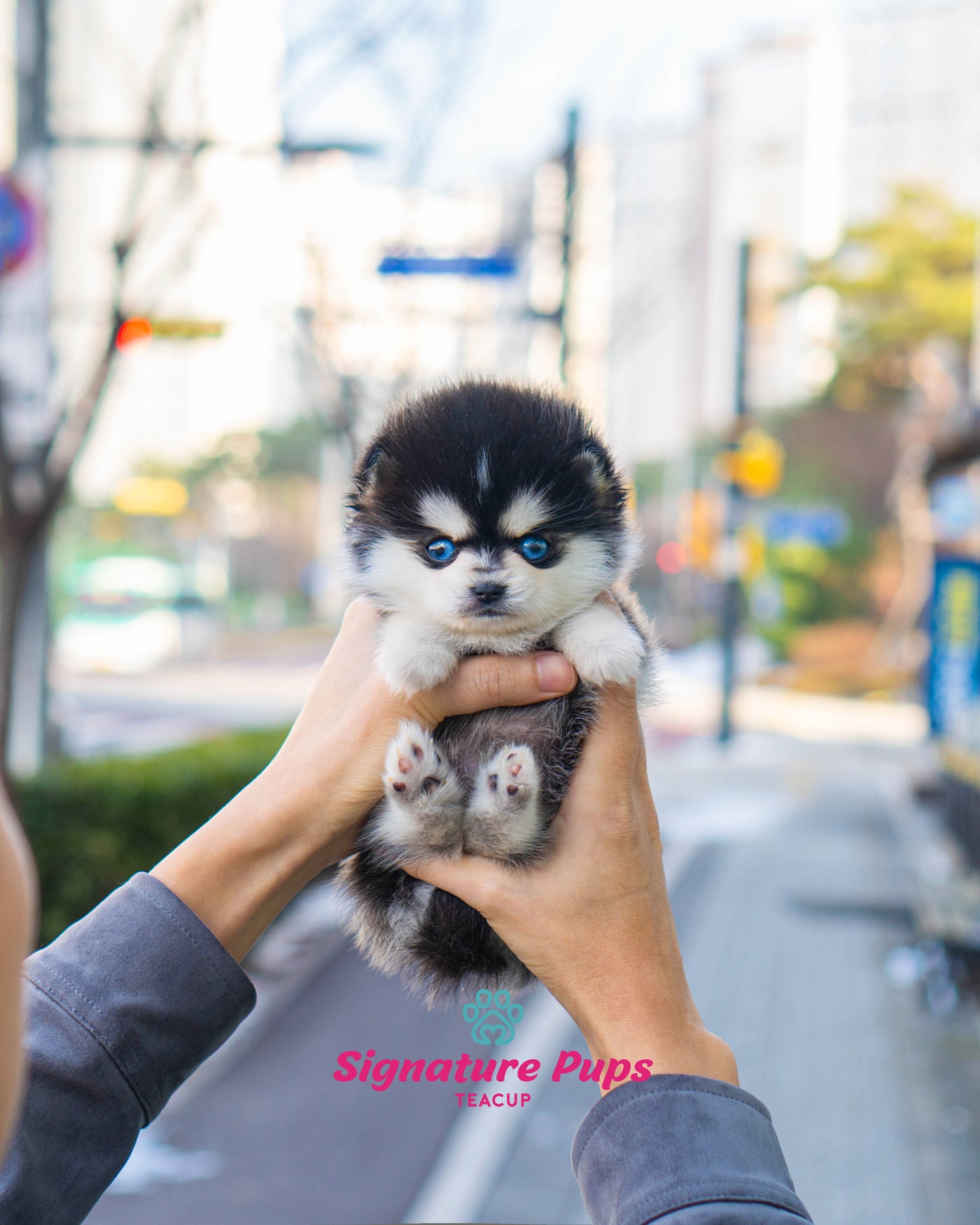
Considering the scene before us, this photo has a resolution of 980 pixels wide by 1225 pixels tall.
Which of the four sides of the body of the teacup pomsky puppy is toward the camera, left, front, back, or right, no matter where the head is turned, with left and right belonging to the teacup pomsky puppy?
front

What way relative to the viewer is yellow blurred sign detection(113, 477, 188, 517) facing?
toward the camera

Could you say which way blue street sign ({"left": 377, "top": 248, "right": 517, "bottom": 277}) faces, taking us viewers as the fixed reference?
facing the viewer

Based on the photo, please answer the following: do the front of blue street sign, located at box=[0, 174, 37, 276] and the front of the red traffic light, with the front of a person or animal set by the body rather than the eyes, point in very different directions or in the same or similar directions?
same or similar directions

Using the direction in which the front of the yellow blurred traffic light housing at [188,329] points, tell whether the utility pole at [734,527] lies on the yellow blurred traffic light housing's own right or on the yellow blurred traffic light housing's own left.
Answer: on the yellow blurred traffic light housing's own left

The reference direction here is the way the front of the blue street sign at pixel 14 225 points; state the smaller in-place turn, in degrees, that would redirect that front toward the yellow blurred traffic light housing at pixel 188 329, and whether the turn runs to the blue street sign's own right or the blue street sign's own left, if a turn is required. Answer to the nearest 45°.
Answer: approximately 135° to the blue street sign's own left

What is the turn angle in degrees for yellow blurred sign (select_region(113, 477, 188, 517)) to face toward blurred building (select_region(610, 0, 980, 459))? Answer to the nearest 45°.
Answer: approximately 90° to its left

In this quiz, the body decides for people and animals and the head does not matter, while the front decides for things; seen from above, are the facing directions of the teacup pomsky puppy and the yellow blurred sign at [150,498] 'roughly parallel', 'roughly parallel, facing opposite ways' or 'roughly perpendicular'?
roughly parallel

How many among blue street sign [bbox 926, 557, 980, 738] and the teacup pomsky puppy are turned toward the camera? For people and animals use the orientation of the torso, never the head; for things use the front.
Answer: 2

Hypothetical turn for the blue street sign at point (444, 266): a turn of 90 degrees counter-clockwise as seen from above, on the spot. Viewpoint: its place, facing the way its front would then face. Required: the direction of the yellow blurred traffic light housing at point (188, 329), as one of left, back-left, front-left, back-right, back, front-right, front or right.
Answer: back
